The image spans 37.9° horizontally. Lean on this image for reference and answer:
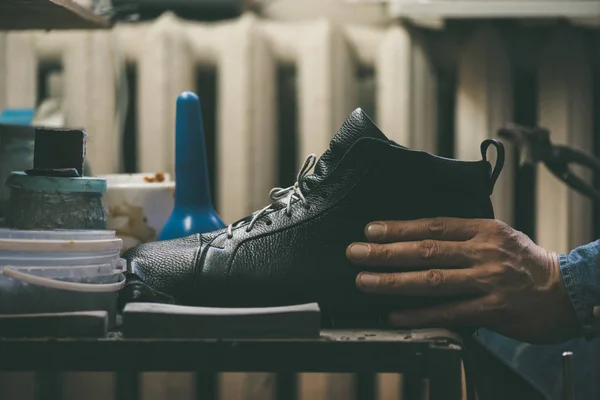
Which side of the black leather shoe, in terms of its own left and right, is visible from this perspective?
left
